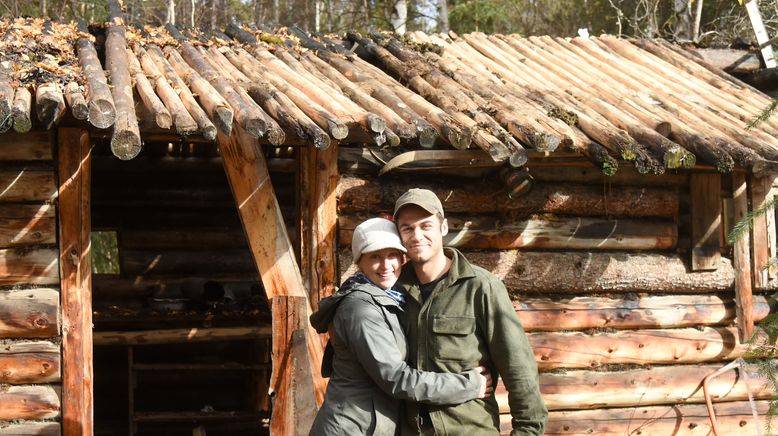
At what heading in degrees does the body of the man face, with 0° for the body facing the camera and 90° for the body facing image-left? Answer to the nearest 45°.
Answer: approximately 45°
